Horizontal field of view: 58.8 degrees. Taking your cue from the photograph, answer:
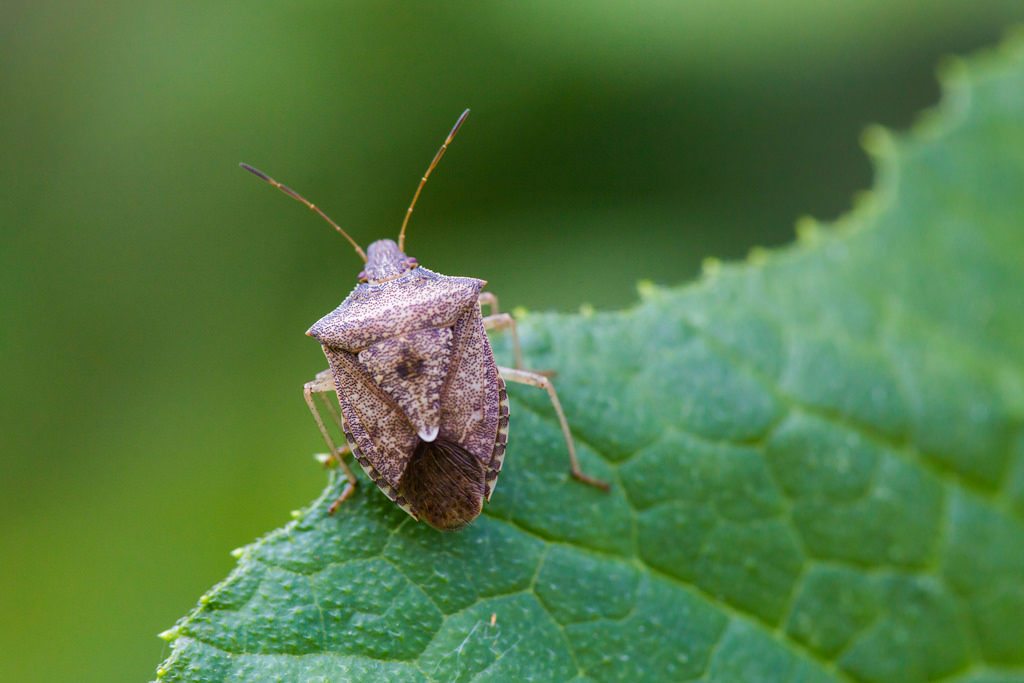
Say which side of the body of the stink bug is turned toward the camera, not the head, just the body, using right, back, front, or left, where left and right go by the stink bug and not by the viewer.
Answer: back
